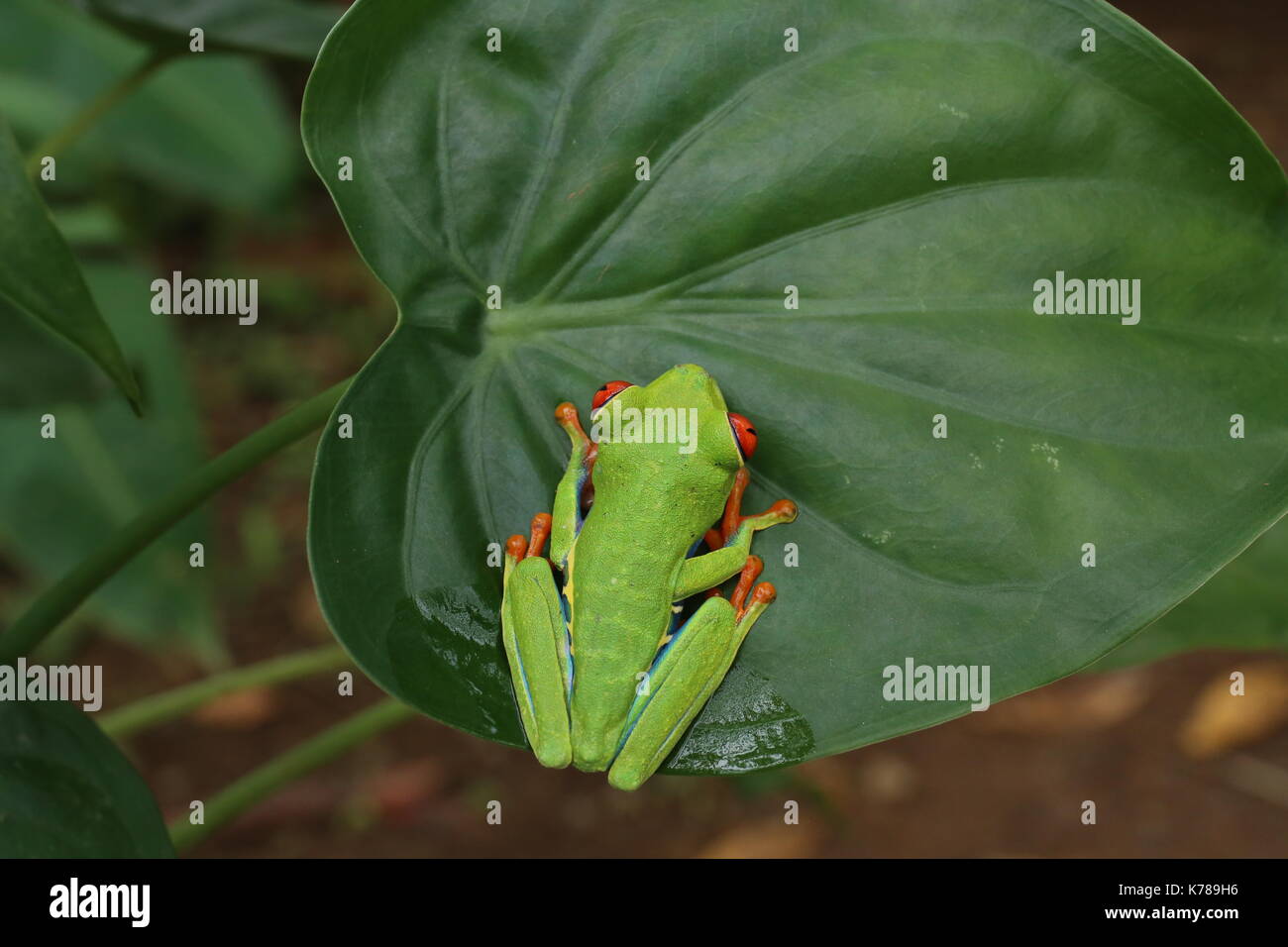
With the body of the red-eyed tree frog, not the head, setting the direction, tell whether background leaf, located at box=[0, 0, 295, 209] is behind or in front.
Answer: in front

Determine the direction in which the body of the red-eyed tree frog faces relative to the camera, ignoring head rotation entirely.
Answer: away from the camera

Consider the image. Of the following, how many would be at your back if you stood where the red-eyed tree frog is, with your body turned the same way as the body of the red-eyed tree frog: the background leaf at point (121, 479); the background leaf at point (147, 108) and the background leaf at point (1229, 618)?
0

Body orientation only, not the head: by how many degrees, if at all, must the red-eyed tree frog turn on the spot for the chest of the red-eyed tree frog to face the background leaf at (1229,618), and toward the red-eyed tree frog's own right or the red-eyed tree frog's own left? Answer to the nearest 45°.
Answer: approximately 45° to the red-eyed tree frog's own right

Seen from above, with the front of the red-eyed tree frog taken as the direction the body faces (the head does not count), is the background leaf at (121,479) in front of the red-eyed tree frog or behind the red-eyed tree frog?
in front
